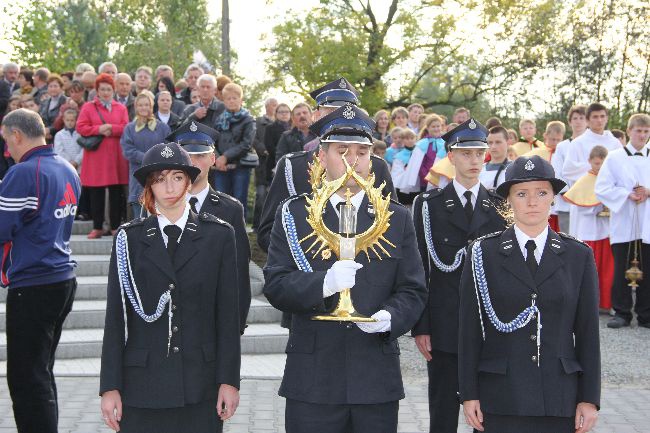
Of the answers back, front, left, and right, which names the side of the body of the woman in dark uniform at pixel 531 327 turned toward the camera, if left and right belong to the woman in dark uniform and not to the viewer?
front

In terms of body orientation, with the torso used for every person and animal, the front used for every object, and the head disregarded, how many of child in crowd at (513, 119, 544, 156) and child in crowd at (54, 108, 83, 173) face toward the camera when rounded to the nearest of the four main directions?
2

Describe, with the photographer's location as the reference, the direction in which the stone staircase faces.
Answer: facing the viewer

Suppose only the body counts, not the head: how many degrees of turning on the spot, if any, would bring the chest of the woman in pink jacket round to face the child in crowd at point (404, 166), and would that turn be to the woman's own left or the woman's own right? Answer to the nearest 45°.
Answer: approximately 90° to the woman's own left

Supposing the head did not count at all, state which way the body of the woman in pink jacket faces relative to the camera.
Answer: toward the camera

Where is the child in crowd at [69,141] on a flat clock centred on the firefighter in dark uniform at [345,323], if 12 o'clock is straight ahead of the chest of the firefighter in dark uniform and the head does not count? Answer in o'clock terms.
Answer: The child in crowd is roughly at 5 o'clock from the firefighter in dark uniform.

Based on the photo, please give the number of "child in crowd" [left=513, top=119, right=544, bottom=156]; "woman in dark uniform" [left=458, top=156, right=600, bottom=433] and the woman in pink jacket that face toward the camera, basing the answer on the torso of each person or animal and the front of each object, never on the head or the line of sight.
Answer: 3

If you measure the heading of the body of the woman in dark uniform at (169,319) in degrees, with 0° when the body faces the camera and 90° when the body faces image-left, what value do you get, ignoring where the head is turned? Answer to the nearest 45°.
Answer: approximately 0°

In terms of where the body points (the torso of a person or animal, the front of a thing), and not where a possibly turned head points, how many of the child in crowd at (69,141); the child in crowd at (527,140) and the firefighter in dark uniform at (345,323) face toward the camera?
3

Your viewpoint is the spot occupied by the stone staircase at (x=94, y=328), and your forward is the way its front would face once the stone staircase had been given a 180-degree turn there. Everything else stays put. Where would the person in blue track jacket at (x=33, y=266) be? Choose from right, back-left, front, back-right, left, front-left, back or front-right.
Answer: back

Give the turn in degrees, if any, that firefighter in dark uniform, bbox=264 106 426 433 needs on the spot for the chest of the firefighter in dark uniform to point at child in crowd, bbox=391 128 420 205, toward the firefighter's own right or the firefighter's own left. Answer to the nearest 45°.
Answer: approximately 180°

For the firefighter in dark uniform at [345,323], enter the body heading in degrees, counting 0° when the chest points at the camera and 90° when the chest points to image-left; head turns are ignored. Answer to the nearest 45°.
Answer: approximately 0°

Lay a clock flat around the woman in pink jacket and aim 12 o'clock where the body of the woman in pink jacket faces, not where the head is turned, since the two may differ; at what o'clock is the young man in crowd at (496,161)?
The young man in crowd is roughly at 10 o'clock from the woman in pink jacket.
